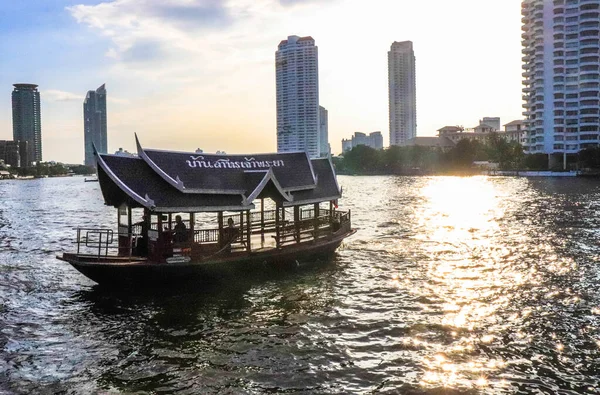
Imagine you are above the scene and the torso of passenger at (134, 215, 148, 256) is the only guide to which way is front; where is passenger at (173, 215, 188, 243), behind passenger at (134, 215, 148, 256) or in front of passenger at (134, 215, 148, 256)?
behind

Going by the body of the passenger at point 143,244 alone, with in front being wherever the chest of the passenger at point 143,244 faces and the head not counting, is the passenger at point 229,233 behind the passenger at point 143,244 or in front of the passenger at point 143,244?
behind
